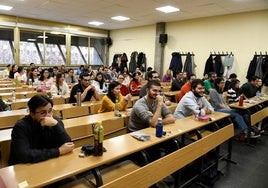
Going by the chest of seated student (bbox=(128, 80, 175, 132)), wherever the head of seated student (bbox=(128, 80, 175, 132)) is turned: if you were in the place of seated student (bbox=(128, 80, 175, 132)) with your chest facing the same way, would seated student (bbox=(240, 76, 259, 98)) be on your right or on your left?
on your left

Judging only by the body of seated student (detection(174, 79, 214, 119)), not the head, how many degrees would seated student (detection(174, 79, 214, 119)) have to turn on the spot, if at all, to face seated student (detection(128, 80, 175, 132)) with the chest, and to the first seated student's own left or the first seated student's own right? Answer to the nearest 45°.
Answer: approximately 90° to the first seated student's own right

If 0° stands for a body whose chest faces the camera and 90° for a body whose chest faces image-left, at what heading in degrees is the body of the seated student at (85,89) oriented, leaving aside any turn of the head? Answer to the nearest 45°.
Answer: approximately 315°

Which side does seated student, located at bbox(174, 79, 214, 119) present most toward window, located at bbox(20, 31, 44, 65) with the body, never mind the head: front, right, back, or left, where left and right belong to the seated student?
back

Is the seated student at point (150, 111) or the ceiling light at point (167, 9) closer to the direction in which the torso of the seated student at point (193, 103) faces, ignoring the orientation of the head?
the seated student

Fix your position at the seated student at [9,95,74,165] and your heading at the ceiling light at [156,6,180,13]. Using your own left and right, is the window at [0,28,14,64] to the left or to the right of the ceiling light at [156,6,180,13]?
left

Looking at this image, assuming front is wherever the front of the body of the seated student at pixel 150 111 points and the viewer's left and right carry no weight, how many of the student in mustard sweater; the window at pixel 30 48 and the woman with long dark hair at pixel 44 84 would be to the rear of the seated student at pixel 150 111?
3

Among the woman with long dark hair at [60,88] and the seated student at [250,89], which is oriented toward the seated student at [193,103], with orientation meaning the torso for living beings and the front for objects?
the woman with long dark hair

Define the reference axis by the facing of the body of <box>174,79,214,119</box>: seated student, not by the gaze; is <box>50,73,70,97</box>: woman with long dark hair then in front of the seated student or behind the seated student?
behind

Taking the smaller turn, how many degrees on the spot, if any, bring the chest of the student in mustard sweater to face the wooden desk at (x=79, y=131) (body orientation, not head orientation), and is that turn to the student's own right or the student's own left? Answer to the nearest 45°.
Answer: approximately 45° to the student's own right

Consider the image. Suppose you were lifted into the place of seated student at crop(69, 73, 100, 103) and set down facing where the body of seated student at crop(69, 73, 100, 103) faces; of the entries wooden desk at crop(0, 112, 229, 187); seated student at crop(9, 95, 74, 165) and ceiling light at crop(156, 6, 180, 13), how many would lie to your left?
1

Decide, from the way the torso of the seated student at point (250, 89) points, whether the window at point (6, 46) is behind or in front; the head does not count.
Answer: behind
